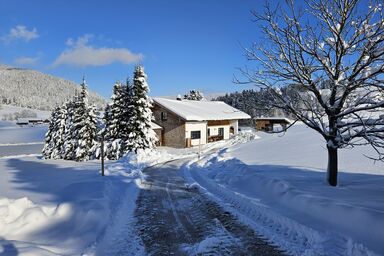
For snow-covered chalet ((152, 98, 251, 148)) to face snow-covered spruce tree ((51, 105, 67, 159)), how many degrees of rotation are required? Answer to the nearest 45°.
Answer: approximately 135° to its right

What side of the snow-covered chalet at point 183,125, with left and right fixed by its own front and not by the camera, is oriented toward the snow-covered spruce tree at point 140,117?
right

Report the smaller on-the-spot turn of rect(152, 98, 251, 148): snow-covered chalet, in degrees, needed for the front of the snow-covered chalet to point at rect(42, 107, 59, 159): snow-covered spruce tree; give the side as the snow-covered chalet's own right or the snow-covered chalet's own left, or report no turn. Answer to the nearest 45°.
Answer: approximately 135° to the snow-covered chalet's own right

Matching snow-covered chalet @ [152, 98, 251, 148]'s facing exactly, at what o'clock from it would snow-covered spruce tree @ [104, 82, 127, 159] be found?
The snow-covered spruce tree is roughly at 3 o'clock from the snow-covered chalet.

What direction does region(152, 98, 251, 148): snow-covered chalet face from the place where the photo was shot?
facing the viewer and to the right of the viewer
